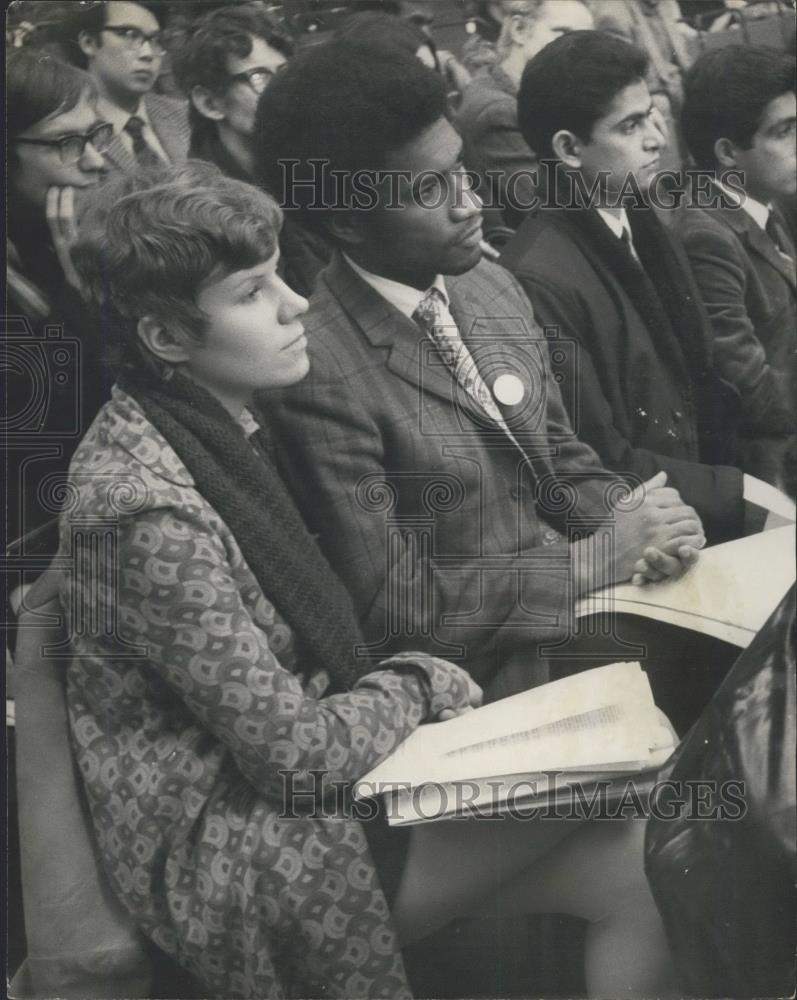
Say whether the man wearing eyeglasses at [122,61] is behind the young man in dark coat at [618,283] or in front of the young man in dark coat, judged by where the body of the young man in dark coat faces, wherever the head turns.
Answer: behind

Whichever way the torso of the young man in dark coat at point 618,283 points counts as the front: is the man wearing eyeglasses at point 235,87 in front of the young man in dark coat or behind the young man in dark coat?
behind

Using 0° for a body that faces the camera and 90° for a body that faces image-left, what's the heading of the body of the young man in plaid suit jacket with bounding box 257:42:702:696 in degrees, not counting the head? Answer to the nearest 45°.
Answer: approximately 315°

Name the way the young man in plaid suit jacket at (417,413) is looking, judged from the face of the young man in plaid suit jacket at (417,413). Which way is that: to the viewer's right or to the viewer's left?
to the viewer's right

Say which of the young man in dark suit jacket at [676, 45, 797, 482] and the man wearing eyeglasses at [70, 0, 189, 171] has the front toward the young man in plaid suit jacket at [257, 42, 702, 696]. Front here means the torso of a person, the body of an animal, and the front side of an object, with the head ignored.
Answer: the man wearing eyeglasses

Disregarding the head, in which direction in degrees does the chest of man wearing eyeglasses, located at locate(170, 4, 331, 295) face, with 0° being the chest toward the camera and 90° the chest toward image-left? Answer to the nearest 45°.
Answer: approximately 315°

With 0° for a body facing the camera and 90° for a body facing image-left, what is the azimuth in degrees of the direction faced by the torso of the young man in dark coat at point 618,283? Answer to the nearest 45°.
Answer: approximately 315°
